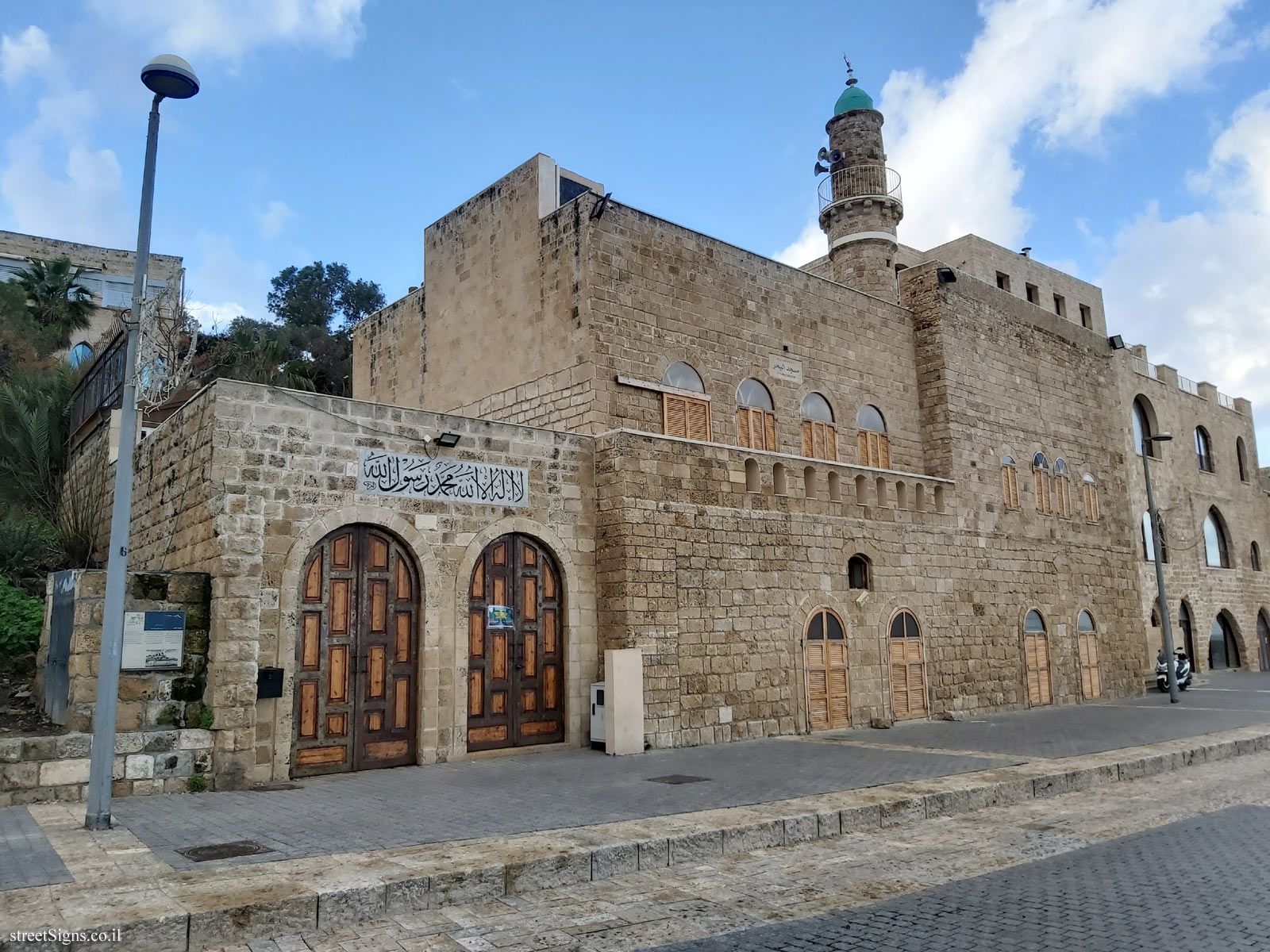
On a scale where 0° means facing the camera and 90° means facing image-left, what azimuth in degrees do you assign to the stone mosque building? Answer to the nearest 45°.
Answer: approximately 315°

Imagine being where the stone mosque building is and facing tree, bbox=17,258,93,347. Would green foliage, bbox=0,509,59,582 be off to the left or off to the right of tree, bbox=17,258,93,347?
left

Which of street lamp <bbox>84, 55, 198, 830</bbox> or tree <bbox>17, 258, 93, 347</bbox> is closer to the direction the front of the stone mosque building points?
the street lamp

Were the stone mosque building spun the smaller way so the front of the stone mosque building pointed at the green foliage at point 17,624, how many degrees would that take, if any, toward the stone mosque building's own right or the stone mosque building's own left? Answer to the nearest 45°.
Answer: approximately 90° to the stone mosque building's own right

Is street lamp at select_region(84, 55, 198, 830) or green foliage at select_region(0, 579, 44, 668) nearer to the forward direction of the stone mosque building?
the street lamp

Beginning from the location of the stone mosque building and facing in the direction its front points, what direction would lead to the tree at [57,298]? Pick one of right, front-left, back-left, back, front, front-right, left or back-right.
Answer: back

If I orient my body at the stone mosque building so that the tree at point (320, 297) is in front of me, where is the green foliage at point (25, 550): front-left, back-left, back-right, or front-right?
front-left

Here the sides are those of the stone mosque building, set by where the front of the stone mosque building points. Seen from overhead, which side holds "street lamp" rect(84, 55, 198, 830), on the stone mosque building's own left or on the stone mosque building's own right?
on the stone mosque building's own right

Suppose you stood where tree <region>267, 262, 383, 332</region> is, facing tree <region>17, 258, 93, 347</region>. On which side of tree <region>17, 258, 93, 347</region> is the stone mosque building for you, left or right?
left
